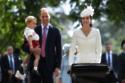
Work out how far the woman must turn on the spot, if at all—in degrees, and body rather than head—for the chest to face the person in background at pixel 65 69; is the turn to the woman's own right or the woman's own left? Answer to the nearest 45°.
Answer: approximately 180°

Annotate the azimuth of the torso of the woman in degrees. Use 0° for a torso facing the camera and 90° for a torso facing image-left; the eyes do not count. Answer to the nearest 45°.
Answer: approximately 0°

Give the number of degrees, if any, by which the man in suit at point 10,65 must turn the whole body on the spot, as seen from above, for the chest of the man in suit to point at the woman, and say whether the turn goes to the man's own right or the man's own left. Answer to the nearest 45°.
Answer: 0° — they already face them
